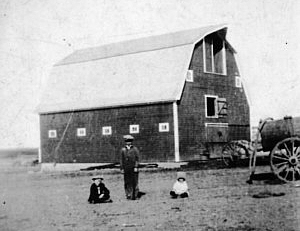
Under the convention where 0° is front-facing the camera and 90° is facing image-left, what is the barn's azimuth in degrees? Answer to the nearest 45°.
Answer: approximately 315°

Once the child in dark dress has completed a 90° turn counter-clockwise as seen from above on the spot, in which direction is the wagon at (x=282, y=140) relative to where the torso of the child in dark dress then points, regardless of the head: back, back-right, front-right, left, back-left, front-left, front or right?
front

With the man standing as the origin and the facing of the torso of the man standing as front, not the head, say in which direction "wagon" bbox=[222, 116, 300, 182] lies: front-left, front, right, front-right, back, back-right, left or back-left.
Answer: left

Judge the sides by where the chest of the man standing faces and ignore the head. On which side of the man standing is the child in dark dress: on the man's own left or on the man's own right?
on the man's own right

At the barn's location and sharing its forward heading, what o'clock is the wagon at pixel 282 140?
The wagon is roughly at 1 o'clock from the barn.

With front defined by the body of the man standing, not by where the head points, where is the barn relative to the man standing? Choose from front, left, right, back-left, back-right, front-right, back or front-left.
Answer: back

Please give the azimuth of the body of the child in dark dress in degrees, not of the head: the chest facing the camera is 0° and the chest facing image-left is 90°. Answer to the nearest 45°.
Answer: approximately 0°

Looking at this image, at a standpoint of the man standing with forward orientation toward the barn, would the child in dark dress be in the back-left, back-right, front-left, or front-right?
back-left

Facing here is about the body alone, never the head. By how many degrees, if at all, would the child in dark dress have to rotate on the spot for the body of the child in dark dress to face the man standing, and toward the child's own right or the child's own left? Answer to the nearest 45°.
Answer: approximately 135° to the child's own left
